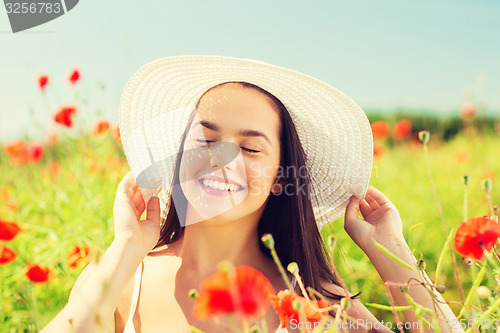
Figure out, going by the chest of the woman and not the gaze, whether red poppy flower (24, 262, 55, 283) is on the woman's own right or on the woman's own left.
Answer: on the woman's own right

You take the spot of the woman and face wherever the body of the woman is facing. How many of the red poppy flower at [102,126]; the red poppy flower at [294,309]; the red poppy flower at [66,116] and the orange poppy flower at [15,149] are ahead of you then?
1

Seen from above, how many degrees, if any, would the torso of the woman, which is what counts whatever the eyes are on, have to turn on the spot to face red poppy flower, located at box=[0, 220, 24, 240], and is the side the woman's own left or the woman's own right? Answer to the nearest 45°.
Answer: approximately 90° to the woman's own right

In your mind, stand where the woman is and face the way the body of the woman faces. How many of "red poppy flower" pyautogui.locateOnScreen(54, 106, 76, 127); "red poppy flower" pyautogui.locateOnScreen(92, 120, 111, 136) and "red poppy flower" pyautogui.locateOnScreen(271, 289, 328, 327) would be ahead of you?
1

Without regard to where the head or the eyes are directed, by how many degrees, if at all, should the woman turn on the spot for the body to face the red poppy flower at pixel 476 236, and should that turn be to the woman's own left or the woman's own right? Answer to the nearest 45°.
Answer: approximately 45° to the woman's own left

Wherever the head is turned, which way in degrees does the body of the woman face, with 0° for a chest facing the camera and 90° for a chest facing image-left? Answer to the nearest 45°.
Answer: approximately 0°

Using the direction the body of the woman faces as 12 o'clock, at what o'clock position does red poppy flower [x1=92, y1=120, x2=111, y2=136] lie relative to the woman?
The red poppy flower is roughly at 5 o'clock from the woman.

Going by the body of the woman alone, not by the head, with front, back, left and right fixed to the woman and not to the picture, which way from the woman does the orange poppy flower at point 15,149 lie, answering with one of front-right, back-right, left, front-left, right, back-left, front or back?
back-right

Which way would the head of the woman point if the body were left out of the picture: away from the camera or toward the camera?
toward the camera

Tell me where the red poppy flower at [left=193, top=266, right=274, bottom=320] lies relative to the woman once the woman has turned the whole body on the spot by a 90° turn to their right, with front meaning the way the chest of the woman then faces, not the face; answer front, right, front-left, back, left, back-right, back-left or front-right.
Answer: left

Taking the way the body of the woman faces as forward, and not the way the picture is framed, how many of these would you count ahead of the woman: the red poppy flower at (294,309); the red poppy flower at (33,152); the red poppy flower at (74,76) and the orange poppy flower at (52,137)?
1
